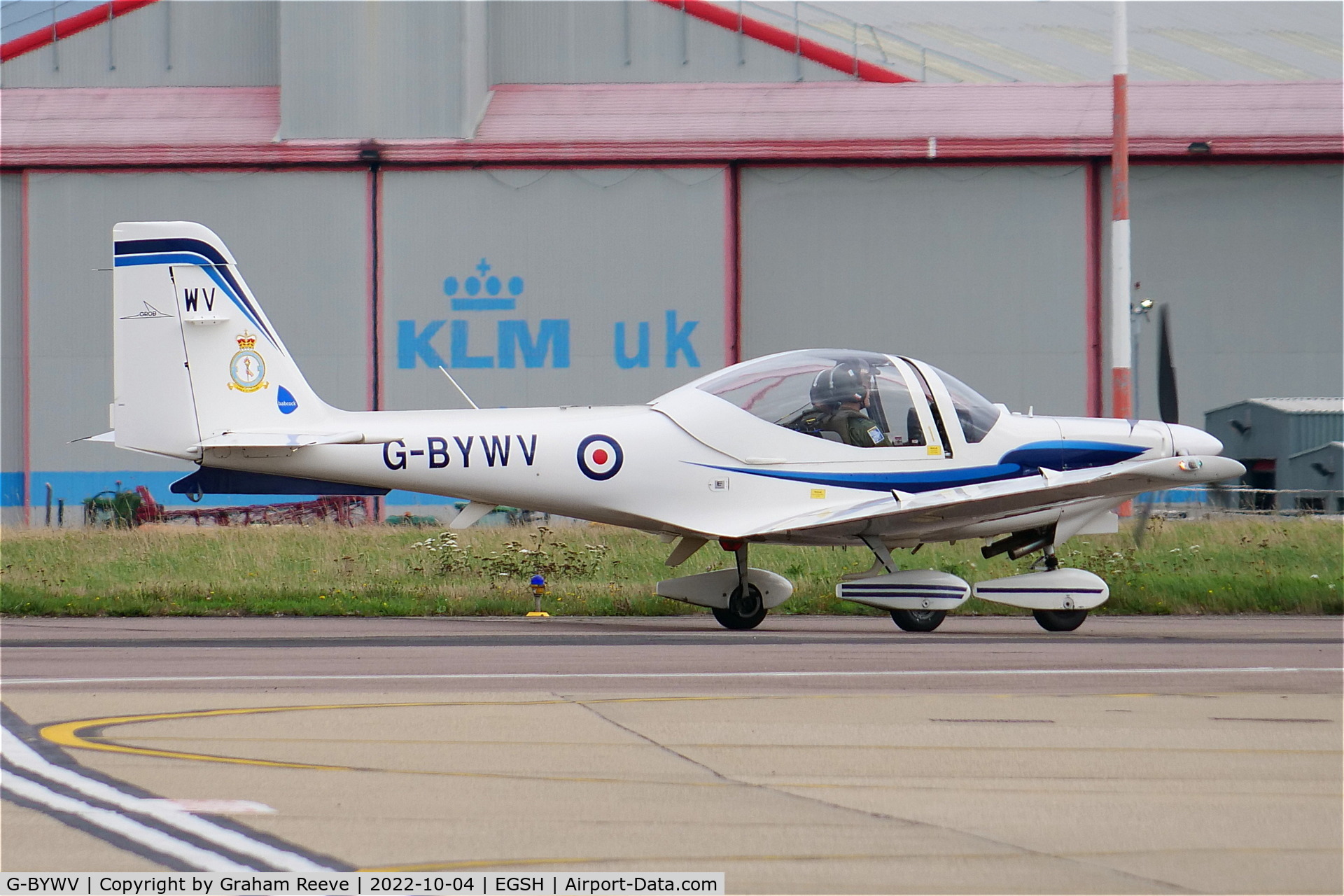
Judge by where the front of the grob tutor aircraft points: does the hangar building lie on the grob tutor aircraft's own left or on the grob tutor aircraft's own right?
on the grob tutor aircraft's own left

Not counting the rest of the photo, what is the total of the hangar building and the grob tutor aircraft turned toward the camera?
1

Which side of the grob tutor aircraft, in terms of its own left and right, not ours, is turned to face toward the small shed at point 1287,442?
left

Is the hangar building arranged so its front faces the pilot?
yes

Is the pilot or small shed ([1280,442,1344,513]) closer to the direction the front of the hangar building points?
the pilot

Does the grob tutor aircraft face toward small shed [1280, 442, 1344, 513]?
no

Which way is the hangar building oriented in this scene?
toward the camera

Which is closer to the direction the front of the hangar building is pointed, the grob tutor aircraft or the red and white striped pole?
the grob tutor aircraft

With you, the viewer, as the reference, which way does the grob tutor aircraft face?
facing away from the viewer and to the right of the viewer

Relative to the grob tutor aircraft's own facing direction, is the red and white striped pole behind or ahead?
ahead

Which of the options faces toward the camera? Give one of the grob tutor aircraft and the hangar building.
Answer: the hangar building
